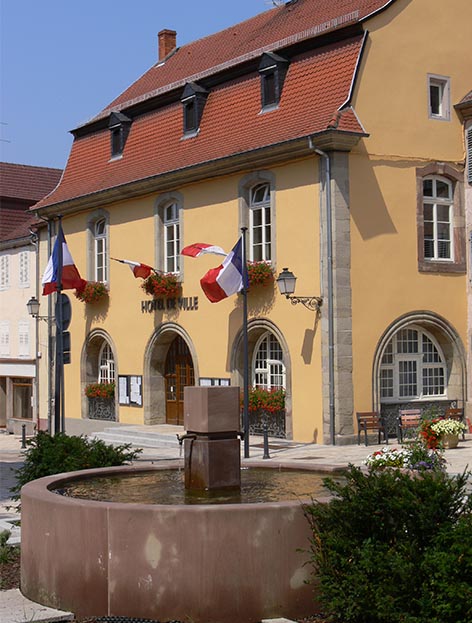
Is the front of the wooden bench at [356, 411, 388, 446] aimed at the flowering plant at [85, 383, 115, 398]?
no

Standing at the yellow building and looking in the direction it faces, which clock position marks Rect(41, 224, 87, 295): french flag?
The french flag is roughly at 2 o'clock from the yellow building.

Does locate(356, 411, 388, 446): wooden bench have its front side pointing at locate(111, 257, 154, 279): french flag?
no

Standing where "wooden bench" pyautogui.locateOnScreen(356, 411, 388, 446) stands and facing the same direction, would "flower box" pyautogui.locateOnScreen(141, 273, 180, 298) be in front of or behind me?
behind

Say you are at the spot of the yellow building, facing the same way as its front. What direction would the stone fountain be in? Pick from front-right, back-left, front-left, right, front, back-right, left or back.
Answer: front-left

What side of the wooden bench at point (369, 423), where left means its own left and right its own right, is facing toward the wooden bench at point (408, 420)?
left

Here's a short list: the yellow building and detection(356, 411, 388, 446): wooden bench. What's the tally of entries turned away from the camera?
0

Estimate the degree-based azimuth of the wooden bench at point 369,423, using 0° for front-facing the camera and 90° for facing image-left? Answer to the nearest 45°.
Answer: approximately 315°

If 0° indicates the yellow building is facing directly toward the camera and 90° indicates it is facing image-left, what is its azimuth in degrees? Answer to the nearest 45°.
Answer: approximately 45°
